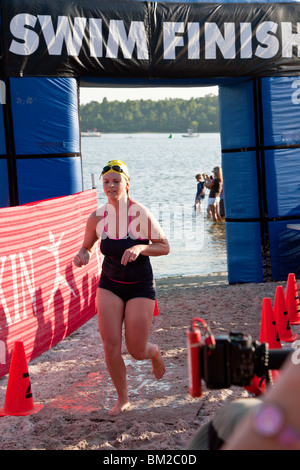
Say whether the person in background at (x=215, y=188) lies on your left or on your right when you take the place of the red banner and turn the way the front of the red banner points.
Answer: on your left

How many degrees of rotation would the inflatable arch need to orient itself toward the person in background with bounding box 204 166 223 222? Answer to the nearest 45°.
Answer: approximately 180°

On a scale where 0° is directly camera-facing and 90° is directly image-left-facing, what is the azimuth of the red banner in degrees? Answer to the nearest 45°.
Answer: approximately 315°

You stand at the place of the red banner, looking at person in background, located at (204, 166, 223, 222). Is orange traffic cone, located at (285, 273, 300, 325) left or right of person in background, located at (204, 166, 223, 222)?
right

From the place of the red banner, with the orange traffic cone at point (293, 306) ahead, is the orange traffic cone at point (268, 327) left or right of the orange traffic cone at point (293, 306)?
right
